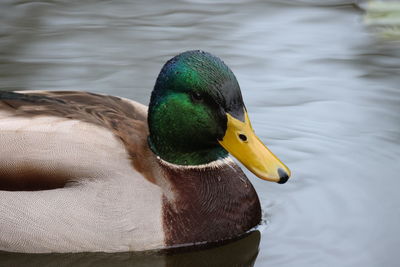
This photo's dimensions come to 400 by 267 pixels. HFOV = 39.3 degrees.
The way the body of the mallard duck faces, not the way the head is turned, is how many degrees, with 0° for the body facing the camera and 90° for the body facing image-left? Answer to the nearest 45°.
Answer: approximately 270°
